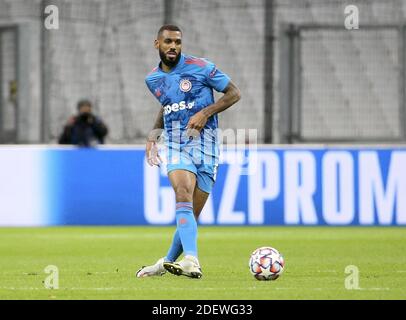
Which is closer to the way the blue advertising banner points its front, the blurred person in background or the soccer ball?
the soccer ball

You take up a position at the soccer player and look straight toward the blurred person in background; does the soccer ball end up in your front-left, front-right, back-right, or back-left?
back-right

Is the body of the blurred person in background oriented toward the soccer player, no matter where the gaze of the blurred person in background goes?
yes

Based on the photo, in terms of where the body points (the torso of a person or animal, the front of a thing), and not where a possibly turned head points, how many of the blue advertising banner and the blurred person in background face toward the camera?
2

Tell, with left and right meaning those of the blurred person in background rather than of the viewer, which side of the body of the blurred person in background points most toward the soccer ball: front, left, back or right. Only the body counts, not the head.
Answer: front

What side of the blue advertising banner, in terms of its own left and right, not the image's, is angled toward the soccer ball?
front

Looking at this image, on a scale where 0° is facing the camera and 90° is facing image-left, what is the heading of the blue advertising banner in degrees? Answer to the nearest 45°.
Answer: approximately 0°
